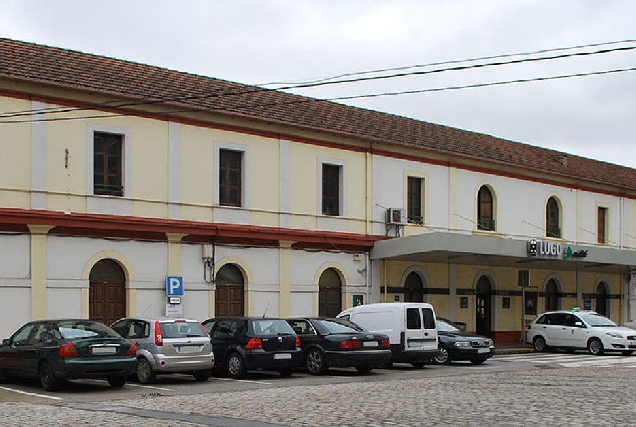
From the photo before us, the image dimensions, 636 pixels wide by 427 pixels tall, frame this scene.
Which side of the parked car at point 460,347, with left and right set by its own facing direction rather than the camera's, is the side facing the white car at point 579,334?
left

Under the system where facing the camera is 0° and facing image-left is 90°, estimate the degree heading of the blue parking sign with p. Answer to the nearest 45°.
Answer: approximately 0°

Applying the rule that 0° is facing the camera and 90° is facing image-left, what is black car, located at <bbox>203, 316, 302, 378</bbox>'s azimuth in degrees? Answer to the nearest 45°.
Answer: approximately 135°

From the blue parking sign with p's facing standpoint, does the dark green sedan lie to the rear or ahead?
ahead

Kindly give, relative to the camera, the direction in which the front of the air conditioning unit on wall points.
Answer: facing the viewer and to the right of the viewer

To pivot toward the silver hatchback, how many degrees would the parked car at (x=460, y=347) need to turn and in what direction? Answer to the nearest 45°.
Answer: approximately 90° to its right

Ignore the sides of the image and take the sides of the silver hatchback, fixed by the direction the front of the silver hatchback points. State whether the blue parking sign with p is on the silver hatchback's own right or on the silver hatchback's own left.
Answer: on the silver hatchback's own right

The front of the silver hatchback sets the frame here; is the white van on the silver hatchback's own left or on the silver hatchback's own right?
on the silver hatchback's own right

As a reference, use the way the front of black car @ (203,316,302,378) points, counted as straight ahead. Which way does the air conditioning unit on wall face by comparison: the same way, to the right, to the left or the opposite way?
the opposite way

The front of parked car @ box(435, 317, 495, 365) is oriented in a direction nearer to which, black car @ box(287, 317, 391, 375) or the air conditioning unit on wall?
the black car

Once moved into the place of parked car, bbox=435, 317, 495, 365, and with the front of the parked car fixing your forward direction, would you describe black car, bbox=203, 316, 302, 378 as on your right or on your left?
on your right
